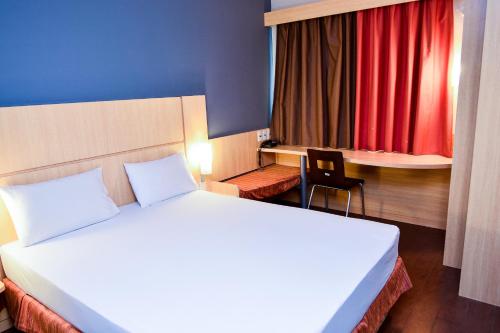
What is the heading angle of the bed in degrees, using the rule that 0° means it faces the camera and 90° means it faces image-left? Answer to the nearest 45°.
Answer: approximately 315°

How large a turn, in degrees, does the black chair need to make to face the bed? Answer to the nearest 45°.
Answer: approximately 180°

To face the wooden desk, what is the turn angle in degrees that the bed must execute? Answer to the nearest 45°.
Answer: approximately 90° to its left

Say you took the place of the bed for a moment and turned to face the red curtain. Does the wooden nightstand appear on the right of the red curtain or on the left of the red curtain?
left

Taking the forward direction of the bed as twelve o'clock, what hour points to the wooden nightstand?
The wooden nightstand is roughly at 8 o'clock from the bed.

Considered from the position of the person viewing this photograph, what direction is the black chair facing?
facing away from the viewer and to the right of the viewer

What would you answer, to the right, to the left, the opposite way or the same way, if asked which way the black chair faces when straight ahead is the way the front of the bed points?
to the left
